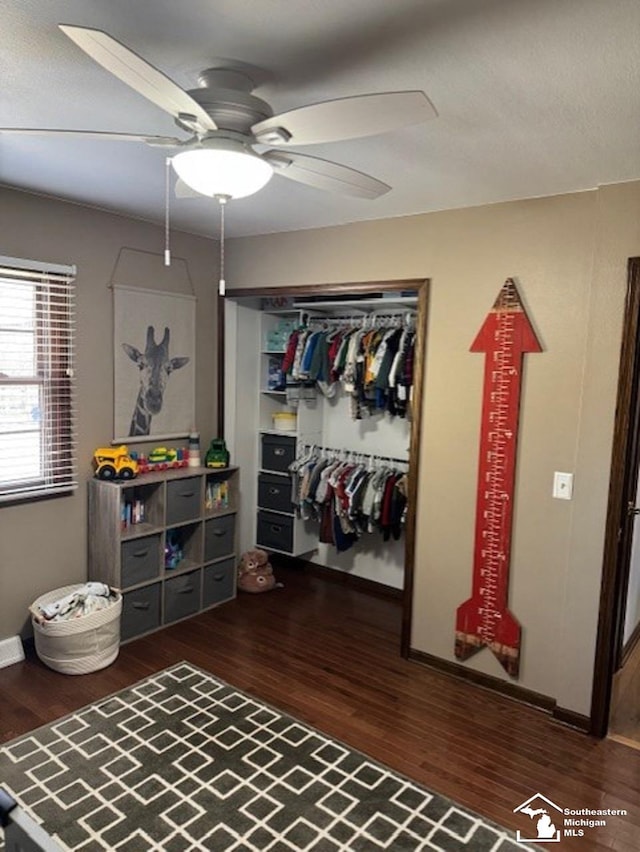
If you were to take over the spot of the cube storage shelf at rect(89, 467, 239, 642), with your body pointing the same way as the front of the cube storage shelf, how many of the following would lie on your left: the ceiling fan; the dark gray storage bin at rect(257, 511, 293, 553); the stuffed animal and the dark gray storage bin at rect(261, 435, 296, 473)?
3

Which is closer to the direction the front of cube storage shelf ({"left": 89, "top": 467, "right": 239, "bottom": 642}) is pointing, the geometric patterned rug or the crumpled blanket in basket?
the geometric patterned rug

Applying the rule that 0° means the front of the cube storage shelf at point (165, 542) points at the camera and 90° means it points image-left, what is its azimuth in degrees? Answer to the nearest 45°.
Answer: approximately 315°

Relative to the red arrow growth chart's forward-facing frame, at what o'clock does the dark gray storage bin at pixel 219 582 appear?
The dark gray storage bin is roughly at 2 o'clock from the red arrow growth chart.

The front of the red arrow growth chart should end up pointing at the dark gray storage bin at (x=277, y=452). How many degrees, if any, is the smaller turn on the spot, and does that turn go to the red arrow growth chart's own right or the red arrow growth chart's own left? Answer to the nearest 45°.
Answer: approximately 90° to the red arrow growth chart's own right

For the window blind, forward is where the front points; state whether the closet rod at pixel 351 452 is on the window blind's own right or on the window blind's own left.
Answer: on the window blind's own left

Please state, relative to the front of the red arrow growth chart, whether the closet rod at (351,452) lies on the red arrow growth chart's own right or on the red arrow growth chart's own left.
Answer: on the red arrow growth chart's own right
